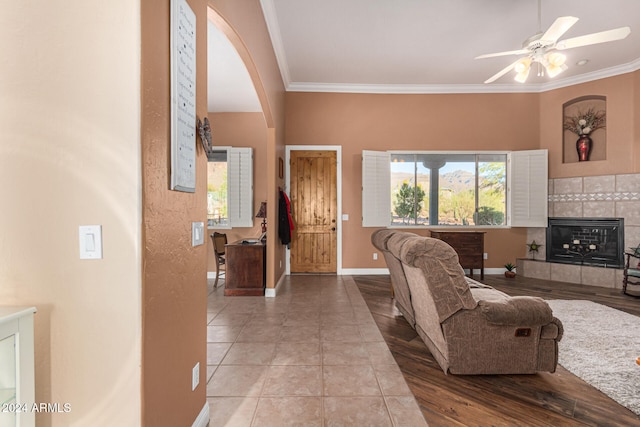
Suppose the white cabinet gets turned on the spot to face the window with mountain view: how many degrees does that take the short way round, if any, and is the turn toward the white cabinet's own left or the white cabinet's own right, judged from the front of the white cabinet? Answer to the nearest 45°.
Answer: approximately 45° to the white cabinet's own left

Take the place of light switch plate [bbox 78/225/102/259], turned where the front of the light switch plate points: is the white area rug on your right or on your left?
on your left

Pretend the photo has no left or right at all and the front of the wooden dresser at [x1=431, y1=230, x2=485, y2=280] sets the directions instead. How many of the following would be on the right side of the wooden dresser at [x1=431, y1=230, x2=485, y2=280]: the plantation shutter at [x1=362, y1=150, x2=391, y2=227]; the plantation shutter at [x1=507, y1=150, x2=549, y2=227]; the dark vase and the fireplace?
1

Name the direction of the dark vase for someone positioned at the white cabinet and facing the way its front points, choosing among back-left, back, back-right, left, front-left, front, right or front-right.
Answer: front-left

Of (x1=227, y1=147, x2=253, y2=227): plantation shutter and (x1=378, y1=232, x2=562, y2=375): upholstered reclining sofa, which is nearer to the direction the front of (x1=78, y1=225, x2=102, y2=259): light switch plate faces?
the upholstered reclining sofa

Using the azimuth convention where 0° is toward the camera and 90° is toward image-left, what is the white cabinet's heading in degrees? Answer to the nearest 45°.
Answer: approximately 315°
